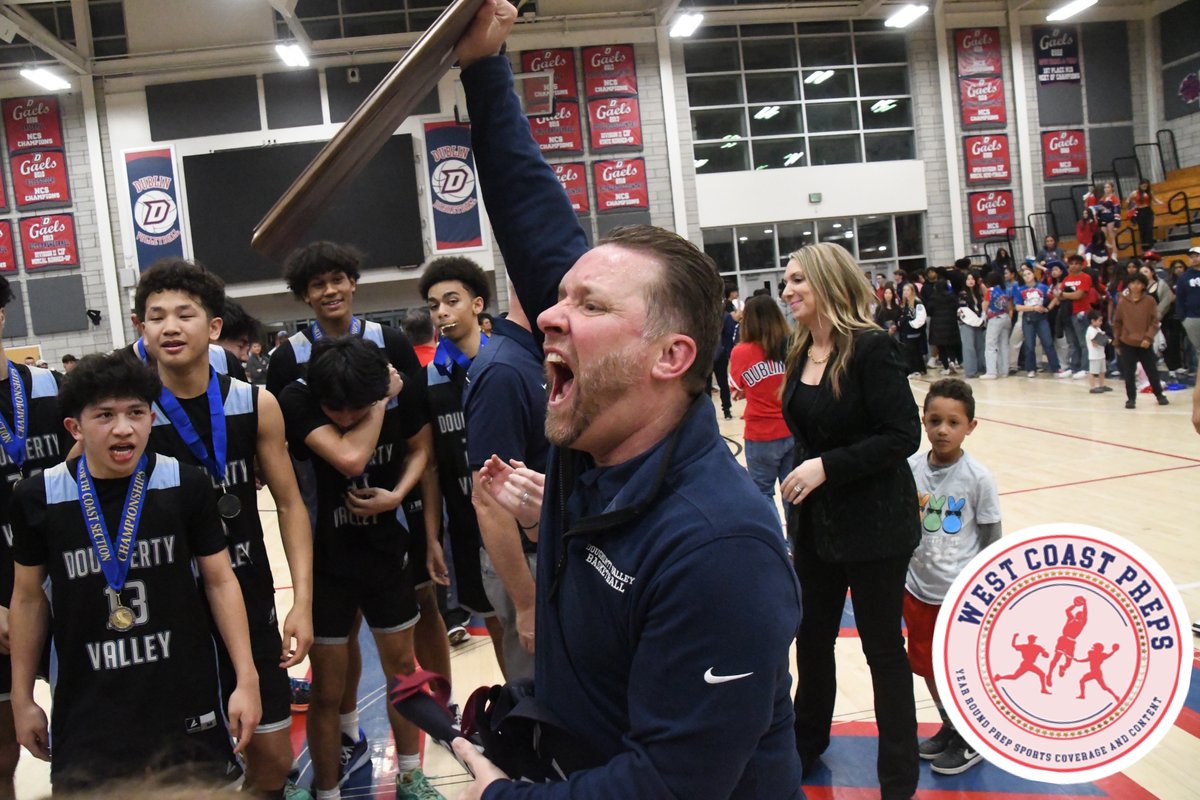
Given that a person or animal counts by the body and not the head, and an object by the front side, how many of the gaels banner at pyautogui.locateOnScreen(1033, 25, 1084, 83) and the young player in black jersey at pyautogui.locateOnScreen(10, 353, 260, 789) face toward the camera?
2

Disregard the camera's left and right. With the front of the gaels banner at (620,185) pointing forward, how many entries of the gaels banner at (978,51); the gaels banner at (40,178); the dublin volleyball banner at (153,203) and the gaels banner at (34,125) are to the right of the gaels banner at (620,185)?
3

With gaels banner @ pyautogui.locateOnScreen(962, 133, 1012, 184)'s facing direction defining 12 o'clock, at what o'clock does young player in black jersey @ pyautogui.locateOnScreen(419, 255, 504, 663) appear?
The young player in black jersey is roughly at 12 o'clock from the gaels banner.

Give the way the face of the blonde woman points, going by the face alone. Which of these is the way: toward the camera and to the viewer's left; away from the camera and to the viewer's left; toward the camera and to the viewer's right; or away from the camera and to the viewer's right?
toward the camera and to the viewer's left

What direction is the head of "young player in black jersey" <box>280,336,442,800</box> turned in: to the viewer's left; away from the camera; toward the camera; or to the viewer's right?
toward the camera

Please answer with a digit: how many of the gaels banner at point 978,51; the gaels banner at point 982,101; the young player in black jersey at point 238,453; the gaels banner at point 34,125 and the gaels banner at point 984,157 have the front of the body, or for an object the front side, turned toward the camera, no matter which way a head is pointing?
5

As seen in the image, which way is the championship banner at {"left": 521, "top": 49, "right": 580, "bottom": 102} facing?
toward the camera

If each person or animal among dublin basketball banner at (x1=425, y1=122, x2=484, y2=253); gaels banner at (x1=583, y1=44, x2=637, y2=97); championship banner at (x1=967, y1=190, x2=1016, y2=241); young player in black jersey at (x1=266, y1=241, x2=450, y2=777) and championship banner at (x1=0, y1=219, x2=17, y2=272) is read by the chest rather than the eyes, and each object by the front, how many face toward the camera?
5

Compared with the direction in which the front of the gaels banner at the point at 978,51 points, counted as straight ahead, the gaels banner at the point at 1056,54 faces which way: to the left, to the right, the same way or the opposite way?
the same way

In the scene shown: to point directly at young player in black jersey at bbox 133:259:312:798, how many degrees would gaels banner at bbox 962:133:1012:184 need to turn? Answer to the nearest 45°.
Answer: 0° — it already faces them

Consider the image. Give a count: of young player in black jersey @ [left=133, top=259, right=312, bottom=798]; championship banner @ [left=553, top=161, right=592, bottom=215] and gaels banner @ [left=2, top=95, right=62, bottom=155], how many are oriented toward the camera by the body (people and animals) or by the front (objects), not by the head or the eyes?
3

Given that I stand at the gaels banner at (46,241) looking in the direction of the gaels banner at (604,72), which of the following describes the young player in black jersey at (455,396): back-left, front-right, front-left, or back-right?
front-right

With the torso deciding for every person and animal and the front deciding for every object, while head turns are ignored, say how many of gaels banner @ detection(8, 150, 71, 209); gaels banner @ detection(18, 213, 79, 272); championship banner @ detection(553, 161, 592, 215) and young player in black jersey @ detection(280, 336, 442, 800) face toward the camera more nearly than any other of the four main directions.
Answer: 4

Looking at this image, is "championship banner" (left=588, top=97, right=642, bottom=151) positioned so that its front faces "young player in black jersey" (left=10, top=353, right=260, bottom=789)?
yes

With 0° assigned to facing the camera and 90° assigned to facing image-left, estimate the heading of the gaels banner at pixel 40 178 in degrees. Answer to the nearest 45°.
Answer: approximately 0°

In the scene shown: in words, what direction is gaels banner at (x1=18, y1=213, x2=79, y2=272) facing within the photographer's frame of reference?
facing the viewer

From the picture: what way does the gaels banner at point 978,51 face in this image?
toward the camera

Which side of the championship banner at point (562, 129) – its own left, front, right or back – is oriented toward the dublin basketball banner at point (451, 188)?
right
